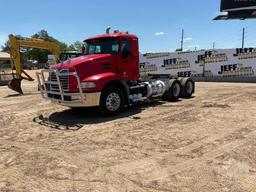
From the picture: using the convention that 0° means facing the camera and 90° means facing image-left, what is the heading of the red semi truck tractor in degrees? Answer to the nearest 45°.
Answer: approximately 45°
